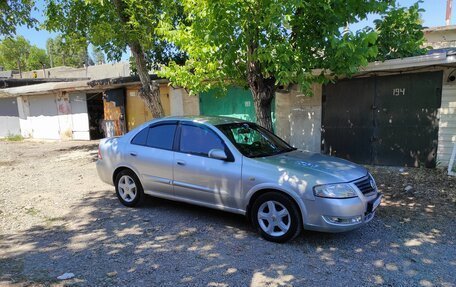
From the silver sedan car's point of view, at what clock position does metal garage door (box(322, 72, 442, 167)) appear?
The metal garage door is roughly at 9 o'clock from the silver sedan car.

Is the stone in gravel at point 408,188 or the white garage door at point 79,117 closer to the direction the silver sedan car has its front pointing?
the stone in gravel

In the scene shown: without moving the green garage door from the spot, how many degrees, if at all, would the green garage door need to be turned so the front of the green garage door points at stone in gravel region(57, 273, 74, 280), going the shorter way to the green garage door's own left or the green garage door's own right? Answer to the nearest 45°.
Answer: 0° — it already faces it

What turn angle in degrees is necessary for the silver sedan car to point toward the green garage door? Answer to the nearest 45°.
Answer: approximately 135° to its left

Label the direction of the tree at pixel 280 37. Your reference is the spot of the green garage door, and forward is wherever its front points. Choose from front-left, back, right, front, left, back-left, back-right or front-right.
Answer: front

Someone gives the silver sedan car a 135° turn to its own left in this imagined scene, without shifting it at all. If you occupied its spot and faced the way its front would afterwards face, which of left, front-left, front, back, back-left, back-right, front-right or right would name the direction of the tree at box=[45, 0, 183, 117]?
front-left

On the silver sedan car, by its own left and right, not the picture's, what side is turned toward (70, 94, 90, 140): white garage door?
back

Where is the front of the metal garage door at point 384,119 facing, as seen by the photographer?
facing the viewer and to the left of the viewer

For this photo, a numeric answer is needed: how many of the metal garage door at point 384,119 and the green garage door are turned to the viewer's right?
0

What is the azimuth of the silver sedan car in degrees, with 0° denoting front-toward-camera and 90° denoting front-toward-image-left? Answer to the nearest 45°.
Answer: approximately 315°

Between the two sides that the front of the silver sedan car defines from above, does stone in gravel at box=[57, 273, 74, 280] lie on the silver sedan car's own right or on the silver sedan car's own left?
on the silver sedan car's own right

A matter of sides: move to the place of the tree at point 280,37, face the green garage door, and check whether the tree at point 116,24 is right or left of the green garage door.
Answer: left

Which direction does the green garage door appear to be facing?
toward the camera

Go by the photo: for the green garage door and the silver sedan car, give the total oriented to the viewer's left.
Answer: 0
